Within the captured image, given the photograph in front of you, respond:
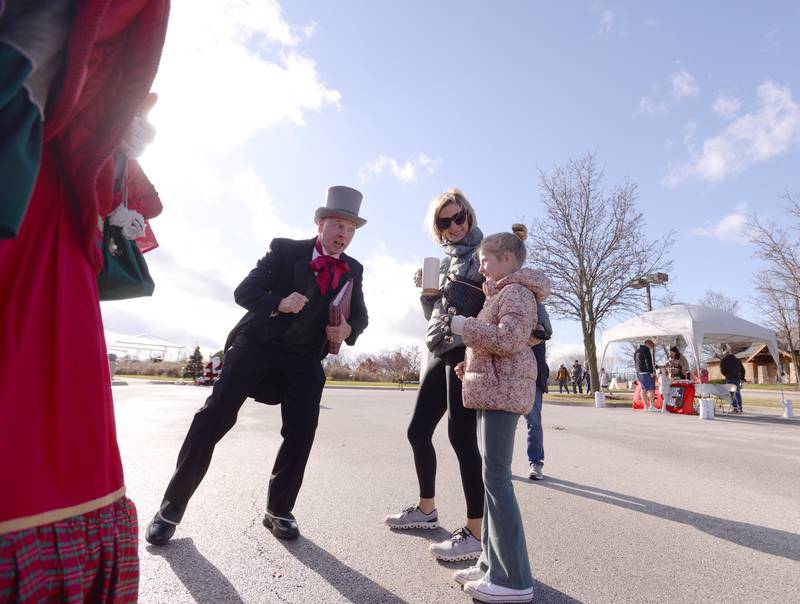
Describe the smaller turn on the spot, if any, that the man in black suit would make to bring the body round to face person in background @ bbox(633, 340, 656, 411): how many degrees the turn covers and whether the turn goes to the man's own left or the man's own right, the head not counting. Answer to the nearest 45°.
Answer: approximately 90° to the man's own left

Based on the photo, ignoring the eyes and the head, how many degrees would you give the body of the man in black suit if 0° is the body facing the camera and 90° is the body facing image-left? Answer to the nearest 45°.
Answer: approximately 315°

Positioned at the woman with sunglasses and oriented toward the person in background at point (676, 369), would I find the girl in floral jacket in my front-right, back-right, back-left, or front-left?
back-right

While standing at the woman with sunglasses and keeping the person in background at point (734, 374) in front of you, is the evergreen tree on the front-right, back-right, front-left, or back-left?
front-left

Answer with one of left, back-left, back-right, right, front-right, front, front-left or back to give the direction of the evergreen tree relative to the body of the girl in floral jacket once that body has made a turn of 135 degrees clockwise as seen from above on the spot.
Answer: left

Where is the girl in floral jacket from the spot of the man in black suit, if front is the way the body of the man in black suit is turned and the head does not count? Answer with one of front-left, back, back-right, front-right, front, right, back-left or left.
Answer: front

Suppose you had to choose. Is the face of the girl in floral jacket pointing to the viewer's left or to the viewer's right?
to the viewer's left

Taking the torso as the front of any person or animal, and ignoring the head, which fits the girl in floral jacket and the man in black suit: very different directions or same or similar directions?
very different directions

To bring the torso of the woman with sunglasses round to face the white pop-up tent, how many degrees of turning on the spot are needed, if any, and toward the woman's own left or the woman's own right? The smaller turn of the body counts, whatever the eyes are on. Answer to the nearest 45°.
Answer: approximately 180°

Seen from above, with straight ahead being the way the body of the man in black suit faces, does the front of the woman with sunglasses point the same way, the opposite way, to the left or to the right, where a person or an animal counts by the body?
to the right

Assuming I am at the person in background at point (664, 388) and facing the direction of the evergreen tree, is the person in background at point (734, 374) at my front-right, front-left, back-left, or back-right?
back-right

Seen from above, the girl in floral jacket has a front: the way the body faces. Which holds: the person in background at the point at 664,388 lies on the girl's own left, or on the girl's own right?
on the girl's own right

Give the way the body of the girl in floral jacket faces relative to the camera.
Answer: to the viewer's left

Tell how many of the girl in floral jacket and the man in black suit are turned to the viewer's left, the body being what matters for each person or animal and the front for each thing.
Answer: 1
